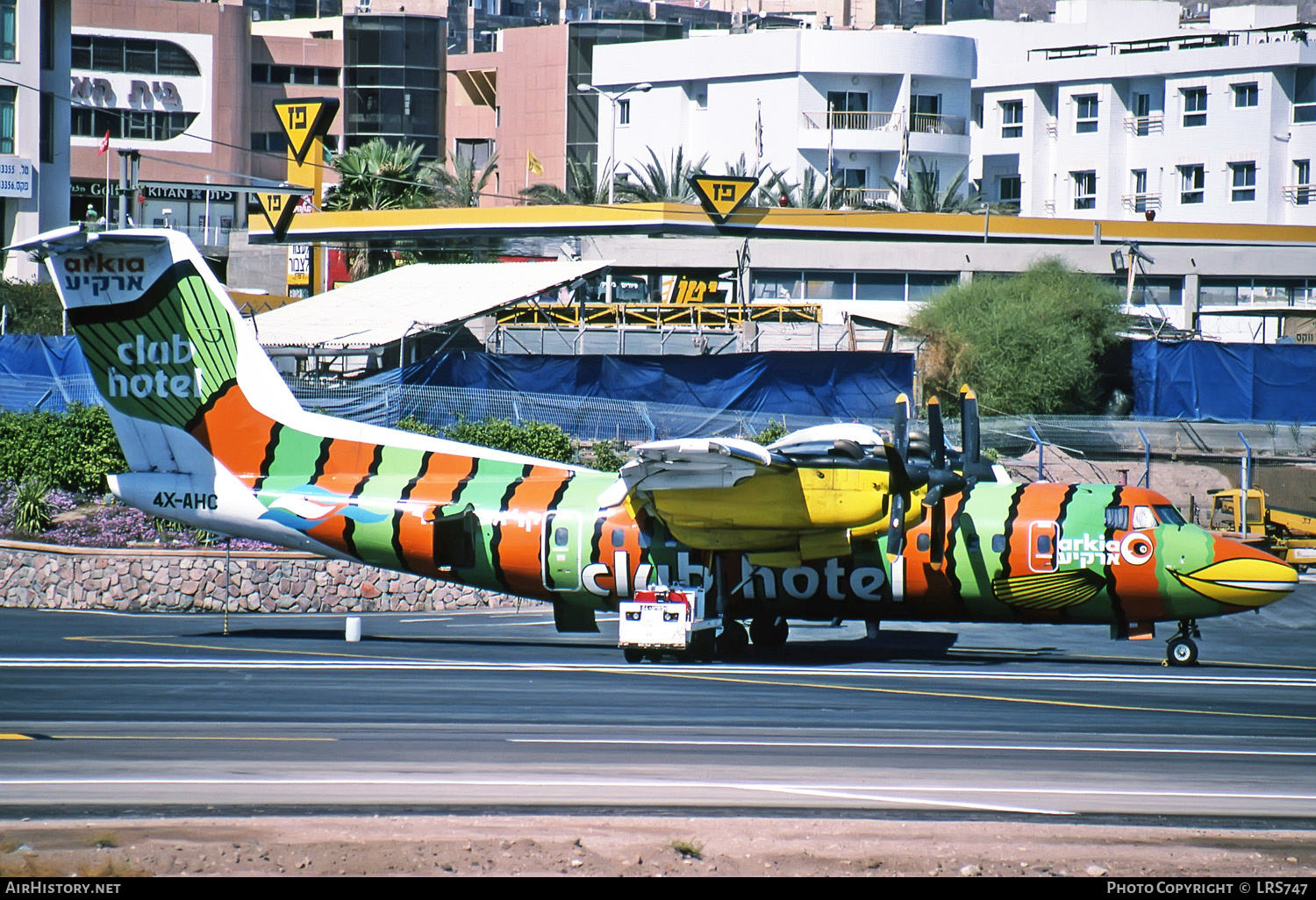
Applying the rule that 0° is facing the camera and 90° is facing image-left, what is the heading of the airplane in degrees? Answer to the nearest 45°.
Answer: approximately 270°

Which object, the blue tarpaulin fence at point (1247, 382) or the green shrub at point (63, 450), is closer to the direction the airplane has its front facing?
the blue tarpaulin fence

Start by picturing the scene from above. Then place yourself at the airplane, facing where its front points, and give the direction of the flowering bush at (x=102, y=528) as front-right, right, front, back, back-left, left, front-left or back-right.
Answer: back-left

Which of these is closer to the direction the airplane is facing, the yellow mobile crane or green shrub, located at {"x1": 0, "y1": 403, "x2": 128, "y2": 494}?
the yellow mobile crane
